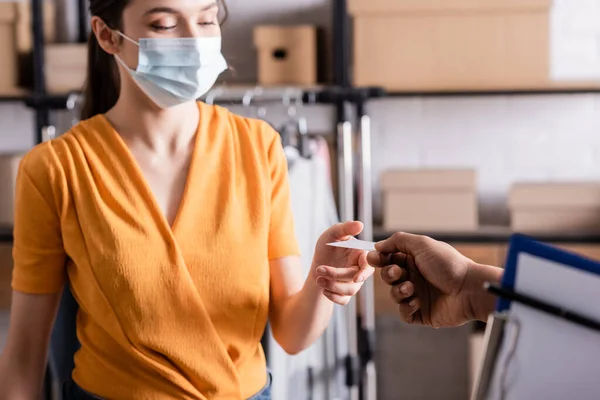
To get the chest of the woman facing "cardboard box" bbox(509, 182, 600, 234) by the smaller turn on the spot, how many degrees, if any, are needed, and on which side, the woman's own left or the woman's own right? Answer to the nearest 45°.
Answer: approximately 90° to the woman's own left

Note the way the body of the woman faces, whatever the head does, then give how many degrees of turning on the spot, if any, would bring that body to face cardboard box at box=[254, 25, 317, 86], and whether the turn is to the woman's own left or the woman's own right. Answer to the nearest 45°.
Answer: approximately 135° to the woman's own left

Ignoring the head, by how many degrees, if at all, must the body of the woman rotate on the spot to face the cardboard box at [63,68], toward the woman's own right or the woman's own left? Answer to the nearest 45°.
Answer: approximately 135° to the woman's own left

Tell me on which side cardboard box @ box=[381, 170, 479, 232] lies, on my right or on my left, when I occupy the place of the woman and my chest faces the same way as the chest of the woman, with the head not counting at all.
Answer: on my left

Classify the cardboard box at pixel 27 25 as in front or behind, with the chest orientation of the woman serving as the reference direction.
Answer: behind

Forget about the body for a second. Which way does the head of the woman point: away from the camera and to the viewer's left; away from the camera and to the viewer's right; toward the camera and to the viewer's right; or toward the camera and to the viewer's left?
toward the camera and to the viewer's right

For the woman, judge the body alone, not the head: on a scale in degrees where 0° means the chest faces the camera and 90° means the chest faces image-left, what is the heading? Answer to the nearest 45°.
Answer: approximately 315°
